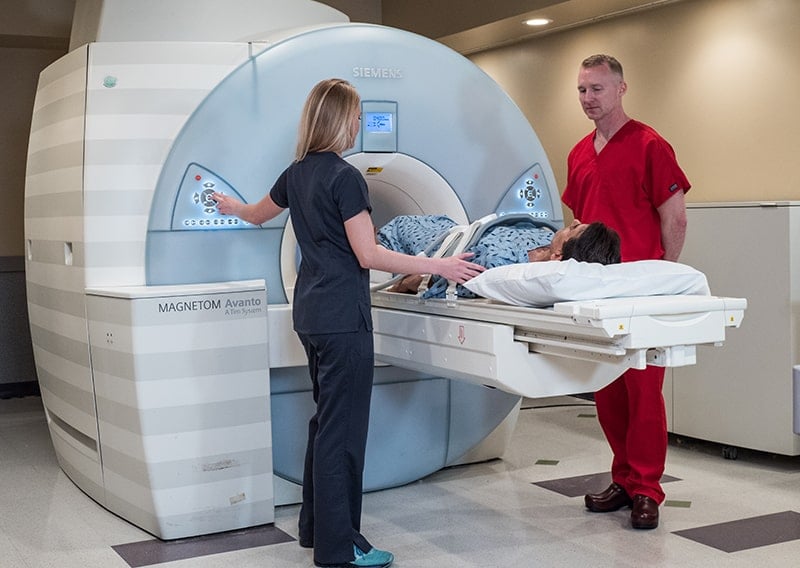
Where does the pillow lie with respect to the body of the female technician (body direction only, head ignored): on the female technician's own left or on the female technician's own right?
on the female technician's own right

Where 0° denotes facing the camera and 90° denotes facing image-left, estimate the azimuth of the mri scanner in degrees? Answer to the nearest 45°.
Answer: approximately 315°

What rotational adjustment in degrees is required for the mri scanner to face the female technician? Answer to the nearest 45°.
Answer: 0° — it already faces them
